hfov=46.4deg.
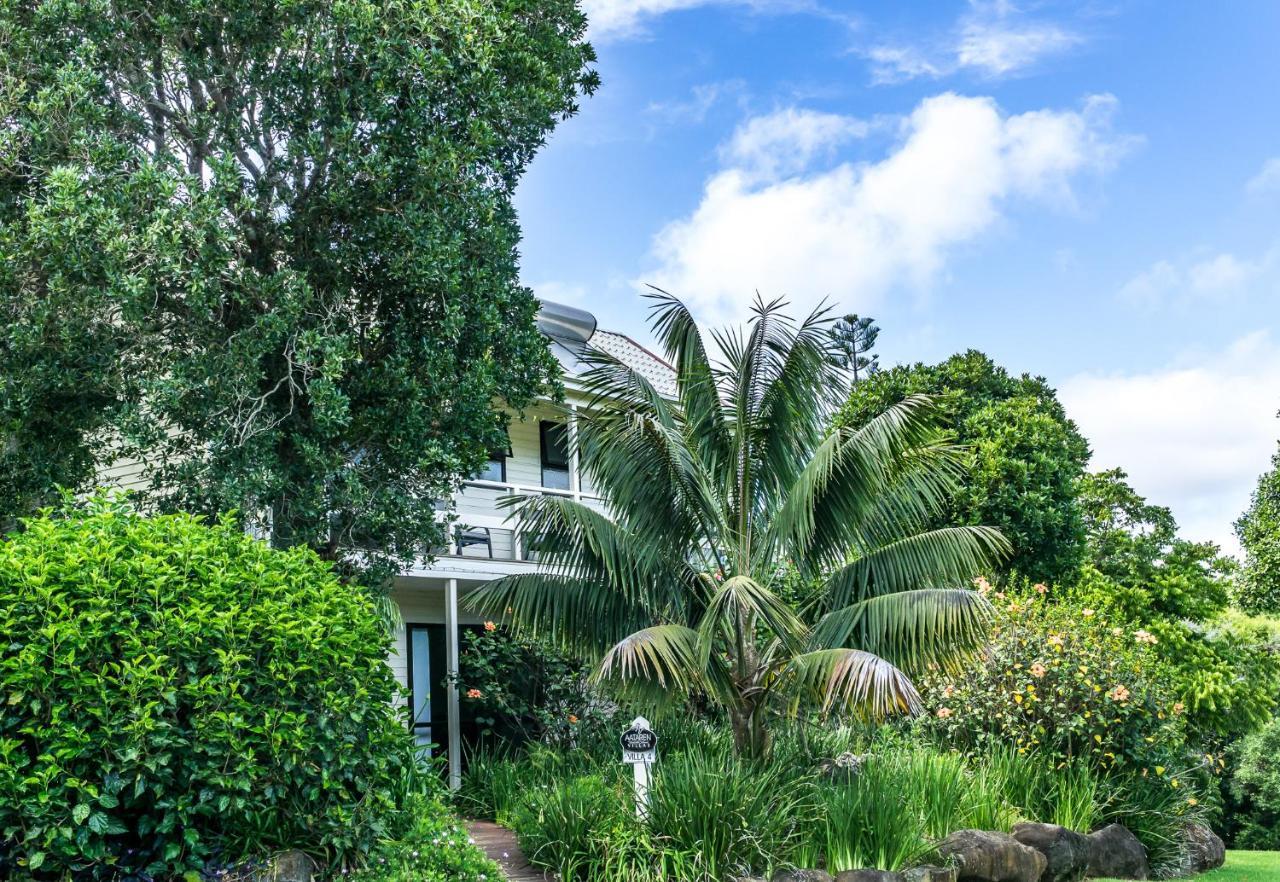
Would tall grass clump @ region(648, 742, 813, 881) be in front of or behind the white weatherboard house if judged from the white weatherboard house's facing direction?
in front

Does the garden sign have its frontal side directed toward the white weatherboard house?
no

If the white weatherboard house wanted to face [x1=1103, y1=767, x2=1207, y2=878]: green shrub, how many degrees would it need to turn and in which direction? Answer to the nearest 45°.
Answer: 0° — it already faces it

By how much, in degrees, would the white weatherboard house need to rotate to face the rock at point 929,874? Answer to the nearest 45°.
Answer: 0° — it already faces it

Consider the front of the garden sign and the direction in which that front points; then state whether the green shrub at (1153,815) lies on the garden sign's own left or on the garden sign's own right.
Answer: on the garden sign's own left

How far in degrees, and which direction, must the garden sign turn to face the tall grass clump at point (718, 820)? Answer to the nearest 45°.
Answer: approximately 90° to its left

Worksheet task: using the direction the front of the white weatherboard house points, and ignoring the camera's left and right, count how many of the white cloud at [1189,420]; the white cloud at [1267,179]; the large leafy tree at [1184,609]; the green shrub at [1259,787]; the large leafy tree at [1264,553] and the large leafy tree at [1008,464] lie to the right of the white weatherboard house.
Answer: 0

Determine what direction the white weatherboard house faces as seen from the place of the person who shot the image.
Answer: facing the viewer and to the right of the viewer

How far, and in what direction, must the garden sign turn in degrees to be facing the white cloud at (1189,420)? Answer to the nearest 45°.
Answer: approximately 135° to its left

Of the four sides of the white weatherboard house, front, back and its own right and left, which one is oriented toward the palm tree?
front

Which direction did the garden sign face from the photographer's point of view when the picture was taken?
facing the viewer

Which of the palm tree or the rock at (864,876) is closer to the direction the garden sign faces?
the rock

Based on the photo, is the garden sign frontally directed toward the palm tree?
no

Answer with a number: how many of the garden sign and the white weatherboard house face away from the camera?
0
